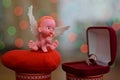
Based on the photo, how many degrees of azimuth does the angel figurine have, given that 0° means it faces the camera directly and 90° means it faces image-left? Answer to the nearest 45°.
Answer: approximately 315°
